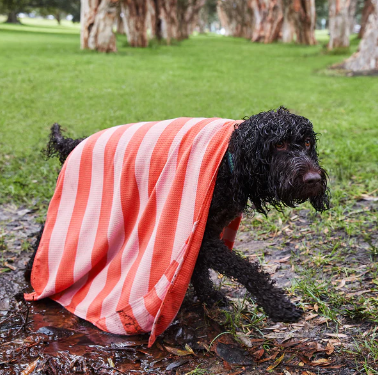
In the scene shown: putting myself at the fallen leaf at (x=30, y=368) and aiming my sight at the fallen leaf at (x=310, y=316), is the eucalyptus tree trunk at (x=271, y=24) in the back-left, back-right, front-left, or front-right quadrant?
front-left

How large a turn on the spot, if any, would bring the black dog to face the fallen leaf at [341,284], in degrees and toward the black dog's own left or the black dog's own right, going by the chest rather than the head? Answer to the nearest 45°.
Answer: approximately 45° to the black dog's own left

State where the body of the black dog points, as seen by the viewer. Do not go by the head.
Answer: to the viewer's right

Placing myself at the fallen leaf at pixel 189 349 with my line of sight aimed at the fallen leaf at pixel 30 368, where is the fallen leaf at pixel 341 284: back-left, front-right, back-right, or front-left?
back-right

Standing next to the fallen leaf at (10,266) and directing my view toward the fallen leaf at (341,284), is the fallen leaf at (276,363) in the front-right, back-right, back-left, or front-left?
front-right

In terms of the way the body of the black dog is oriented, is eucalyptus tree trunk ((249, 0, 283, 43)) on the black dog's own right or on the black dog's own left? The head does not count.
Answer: on the black dog's own left
